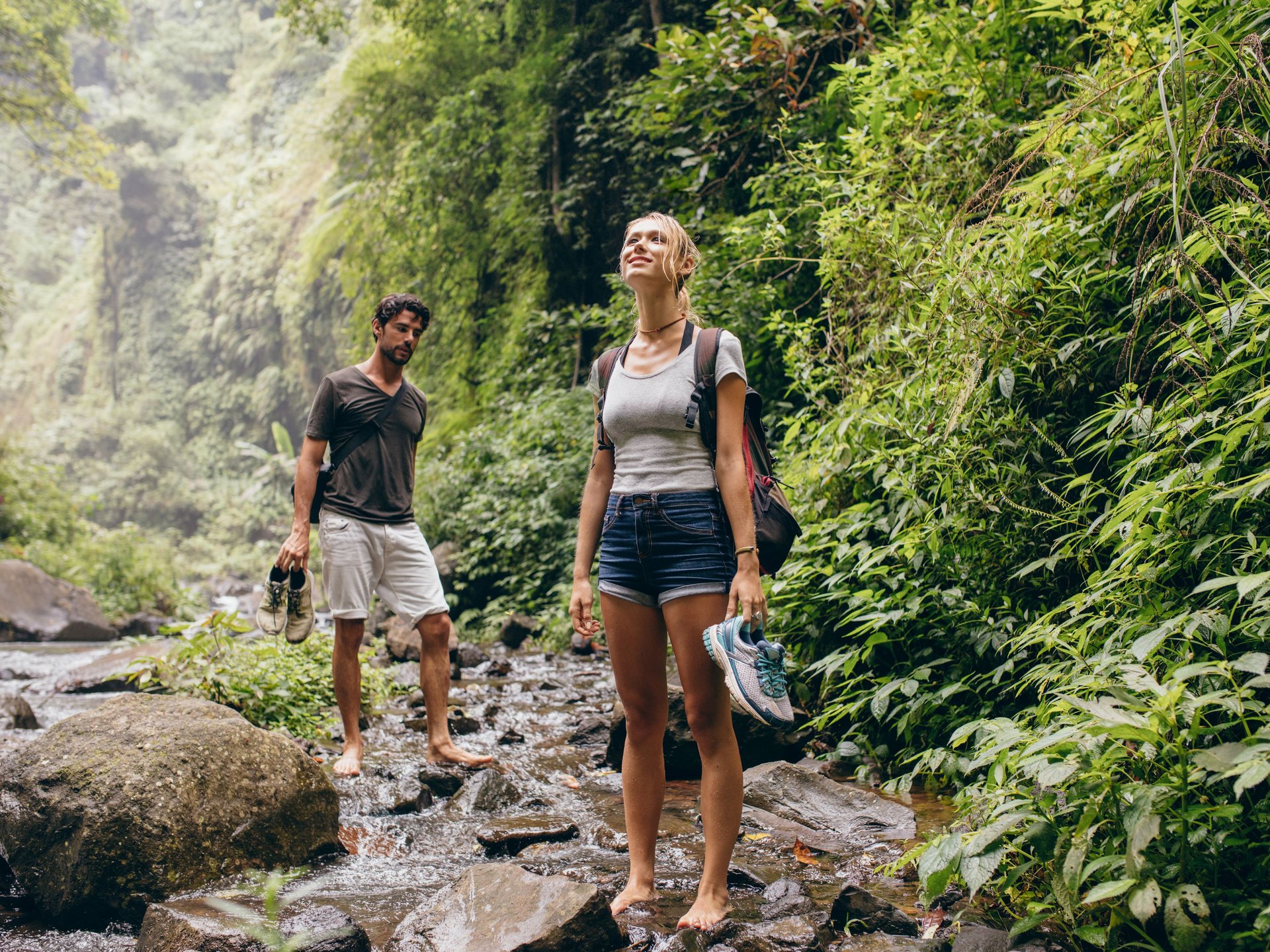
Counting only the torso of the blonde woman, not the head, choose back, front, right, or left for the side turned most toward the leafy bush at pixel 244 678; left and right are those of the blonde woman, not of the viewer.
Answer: right

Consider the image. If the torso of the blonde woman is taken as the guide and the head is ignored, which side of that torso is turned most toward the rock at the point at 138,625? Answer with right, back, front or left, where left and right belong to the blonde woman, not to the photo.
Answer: right

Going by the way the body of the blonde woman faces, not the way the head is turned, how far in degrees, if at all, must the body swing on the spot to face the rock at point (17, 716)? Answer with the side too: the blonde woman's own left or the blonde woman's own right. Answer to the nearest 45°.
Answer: approximately 90° to the blonde woman's own right

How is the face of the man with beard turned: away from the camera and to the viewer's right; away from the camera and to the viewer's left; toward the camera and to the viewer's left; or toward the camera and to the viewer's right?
toward the camera and to the viewer's right

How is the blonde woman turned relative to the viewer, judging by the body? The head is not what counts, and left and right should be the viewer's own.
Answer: facing the viewer and to the left of the viewer

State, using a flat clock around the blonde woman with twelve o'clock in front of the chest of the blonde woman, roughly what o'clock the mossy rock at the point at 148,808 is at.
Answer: The mossy rock is roughly at 2 o'clock from the blonde woman.

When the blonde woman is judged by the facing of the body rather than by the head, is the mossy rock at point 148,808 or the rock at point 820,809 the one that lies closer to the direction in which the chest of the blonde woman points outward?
the mossy rock

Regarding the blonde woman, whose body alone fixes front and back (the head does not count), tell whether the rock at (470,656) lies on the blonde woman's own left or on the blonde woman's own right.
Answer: on the blonde woman's own right
